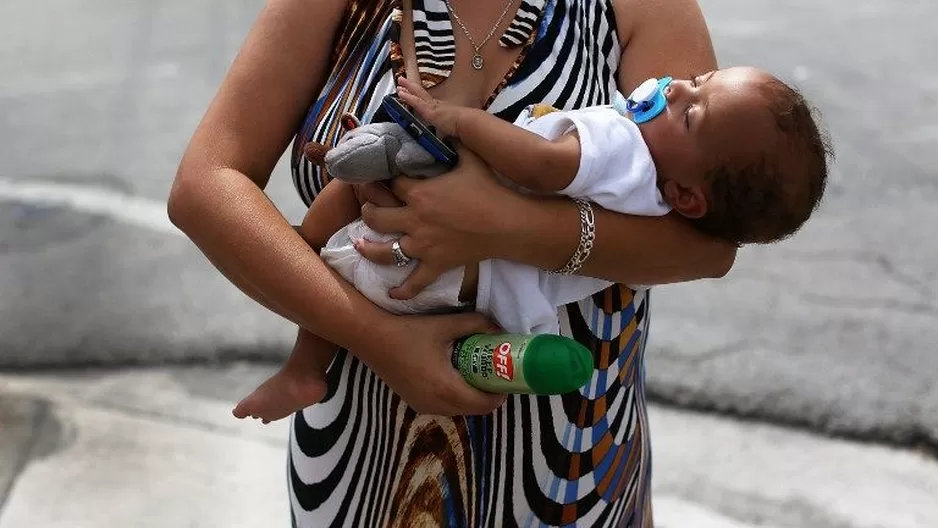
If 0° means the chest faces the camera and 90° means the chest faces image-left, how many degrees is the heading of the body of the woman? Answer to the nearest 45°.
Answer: approximately 0°
